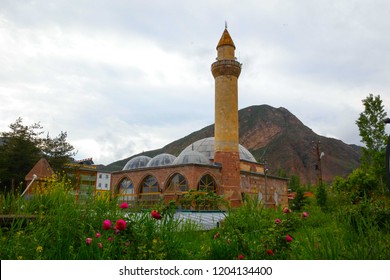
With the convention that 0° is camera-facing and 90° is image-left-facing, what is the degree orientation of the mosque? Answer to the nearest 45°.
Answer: approximately 45°

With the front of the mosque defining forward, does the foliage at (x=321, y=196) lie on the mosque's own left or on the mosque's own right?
on the mosque's own left

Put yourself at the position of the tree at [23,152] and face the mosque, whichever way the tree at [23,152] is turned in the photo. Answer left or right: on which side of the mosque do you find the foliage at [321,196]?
right

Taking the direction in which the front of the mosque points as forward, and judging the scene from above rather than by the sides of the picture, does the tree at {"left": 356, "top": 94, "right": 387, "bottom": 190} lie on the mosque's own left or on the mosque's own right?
on the mosque's own left
